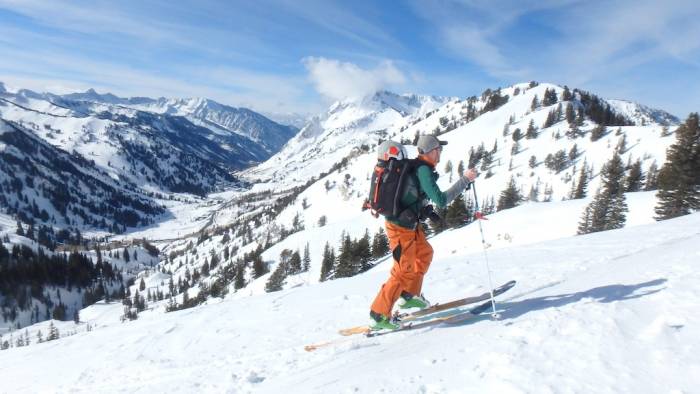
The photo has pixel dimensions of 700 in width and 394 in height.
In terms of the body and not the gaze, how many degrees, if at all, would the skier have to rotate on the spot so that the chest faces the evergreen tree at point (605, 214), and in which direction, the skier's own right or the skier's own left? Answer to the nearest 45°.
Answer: approximately 45° to the skier's own left

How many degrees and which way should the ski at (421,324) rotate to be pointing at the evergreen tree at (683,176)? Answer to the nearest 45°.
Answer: approximately 45° to its left

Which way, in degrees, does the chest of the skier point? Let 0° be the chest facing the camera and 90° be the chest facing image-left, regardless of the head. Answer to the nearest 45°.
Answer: approximately 270°

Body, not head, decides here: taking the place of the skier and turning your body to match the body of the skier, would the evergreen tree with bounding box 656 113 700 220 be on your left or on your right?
on your left

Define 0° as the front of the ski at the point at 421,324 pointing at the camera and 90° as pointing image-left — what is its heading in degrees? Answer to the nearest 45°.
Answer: approximately 270°

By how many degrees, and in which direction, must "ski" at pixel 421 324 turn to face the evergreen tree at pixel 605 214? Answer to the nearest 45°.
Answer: approximately 45° to its left
